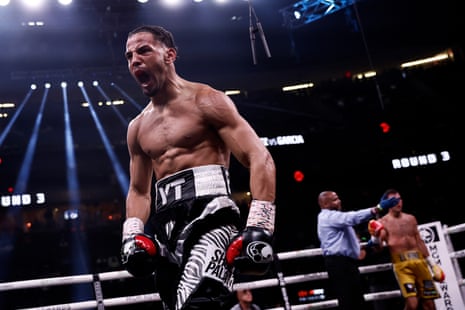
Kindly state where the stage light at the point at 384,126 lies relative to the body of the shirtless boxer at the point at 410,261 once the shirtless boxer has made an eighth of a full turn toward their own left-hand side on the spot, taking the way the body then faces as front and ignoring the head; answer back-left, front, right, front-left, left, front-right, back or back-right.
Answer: back-left

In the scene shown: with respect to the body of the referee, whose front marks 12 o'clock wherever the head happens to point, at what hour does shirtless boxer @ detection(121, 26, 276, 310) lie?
The shirtless boxer is roughly at 3 o'clock from the referee.

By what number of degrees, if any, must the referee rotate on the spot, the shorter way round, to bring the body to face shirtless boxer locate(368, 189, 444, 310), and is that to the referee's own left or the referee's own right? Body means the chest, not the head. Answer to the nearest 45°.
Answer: approximately 45° to the referee's own left

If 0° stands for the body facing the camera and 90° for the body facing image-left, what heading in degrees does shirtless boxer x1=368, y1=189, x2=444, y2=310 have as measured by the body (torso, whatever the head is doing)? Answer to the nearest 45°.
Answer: approximately 0°

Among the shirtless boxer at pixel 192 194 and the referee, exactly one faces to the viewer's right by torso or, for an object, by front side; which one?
the referee

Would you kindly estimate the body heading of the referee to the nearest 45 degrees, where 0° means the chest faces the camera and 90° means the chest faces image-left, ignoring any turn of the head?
approximately 270°

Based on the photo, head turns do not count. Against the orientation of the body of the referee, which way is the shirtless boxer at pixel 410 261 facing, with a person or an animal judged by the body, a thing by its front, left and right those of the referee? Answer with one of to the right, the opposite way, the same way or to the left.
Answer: to the right

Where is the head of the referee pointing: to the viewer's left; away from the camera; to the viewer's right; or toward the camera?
to the viewer's right

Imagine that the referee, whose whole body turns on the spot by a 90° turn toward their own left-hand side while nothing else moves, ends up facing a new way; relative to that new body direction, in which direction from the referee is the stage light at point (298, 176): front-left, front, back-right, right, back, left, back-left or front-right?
front

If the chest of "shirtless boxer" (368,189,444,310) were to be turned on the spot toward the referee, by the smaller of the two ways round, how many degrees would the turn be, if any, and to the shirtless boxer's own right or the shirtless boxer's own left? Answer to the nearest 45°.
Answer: approximately 45° to the shirtless boxer's own right

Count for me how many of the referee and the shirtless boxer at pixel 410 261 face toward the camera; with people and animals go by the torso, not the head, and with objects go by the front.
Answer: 1
